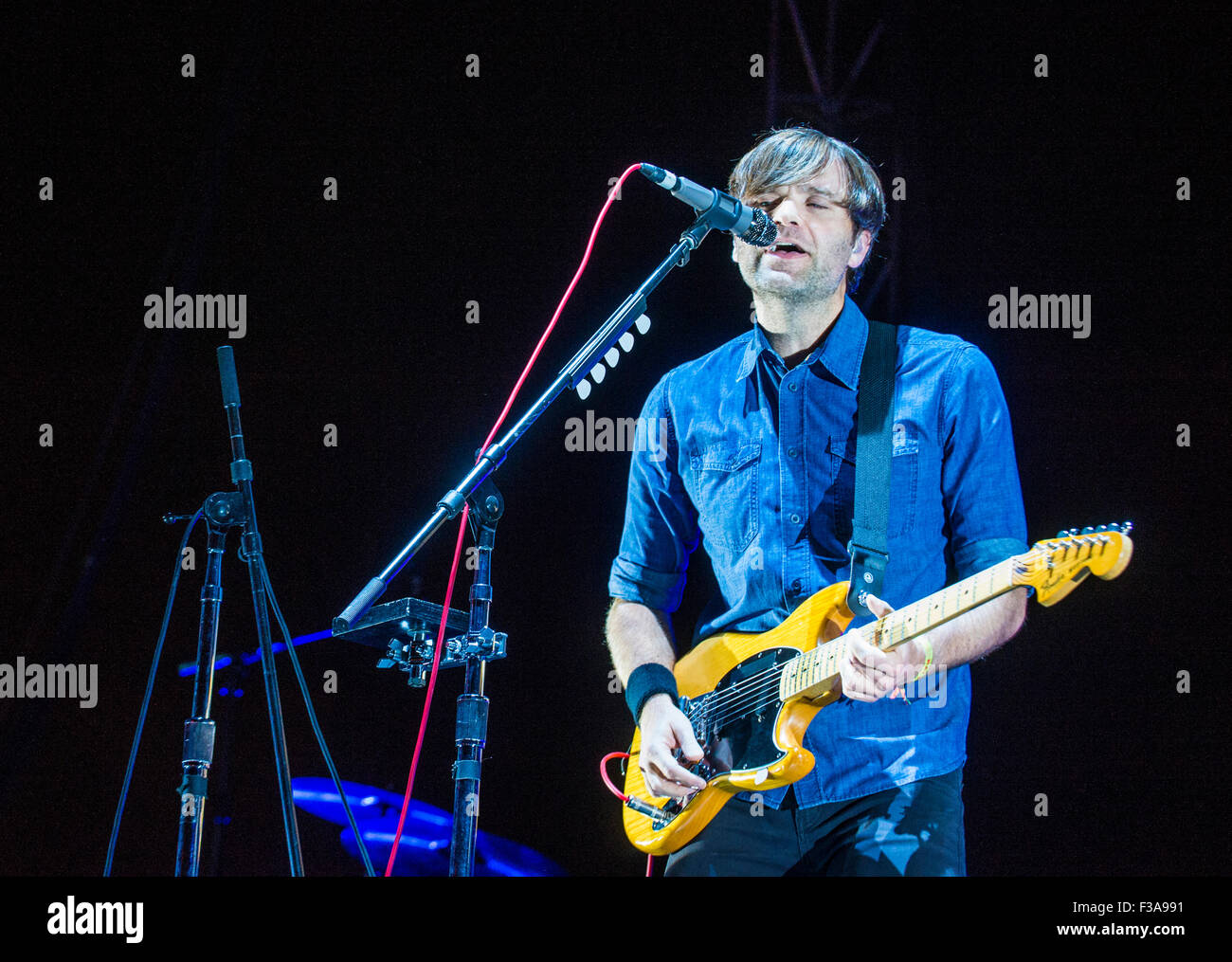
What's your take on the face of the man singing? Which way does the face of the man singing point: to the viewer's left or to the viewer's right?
to the viewer's left

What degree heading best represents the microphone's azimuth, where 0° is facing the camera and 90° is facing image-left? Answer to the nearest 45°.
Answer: approximately 270°

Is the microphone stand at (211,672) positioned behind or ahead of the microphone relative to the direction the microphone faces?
behind
